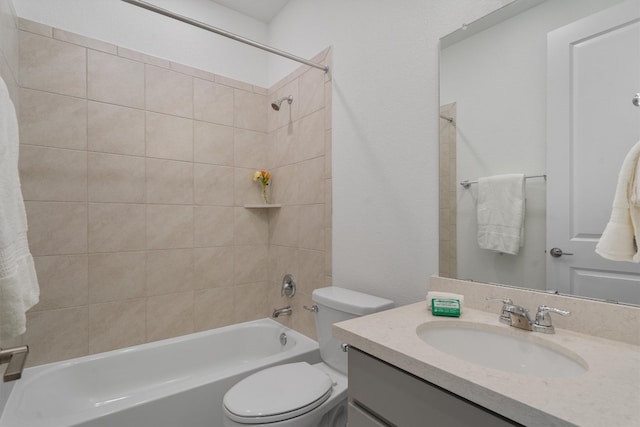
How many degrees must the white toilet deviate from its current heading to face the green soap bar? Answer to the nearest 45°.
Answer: approximately 90° to its left

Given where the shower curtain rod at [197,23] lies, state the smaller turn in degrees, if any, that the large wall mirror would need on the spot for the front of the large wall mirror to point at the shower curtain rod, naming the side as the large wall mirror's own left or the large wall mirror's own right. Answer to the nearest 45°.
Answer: approximately 45° to the large wall mirror's own right

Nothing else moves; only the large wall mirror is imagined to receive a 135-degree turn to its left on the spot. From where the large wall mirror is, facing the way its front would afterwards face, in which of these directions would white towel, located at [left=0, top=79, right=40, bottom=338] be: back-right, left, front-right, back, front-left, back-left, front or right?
back-right

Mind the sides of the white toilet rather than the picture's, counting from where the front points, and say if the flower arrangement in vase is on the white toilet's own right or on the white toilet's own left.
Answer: on the white toilet's own right

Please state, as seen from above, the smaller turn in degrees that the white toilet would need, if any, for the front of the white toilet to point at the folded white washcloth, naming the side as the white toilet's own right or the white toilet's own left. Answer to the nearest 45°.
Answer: approximately 90° to the white toilet's own left

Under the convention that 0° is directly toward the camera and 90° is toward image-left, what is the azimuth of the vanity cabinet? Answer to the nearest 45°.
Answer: approximately 45°

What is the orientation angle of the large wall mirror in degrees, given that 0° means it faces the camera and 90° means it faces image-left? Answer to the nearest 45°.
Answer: approximately 45°

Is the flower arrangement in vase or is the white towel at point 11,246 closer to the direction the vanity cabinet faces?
the white towel
